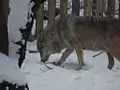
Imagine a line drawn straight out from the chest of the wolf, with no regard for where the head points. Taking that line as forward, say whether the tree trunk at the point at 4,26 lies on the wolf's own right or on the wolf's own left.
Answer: on the wolf's own left

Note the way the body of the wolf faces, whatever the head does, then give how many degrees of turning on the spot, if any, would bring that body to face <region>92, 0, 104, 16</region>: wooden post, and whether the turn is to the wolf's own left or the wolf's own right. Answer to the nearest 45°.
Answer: approximately 90° to the wolf's own right

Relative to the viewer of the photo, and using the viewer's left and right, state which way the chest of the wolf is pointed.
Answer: facing to the left of the viewer

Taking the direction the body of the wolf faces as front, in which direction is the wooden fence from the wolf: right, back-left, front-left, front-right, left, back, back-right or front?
right
